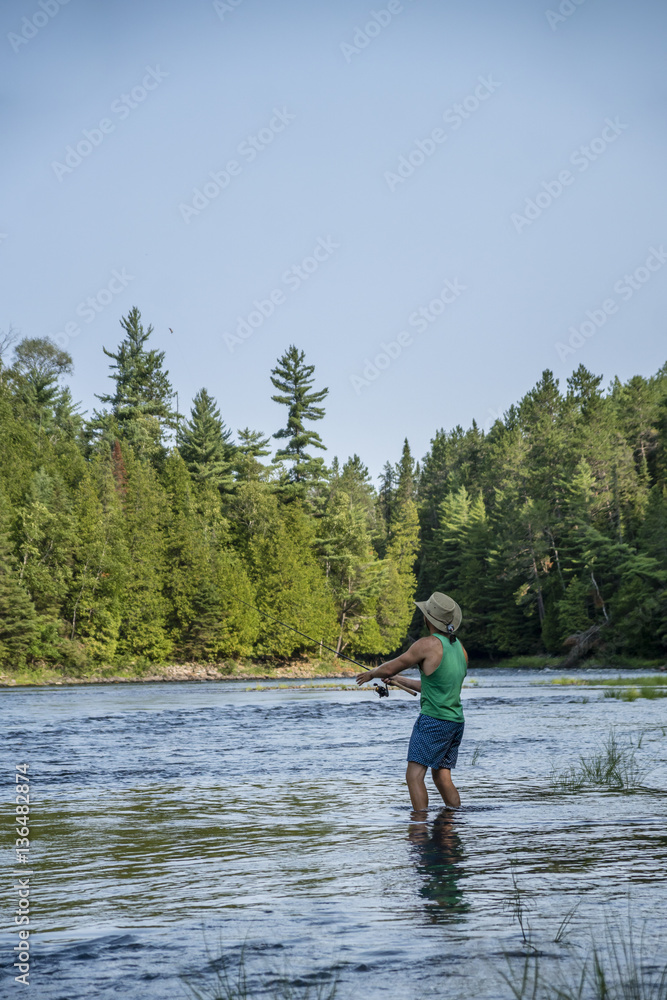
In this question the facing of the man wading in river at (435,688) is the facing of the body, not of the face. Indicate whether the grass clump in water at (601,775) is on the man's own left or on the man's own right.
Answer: on the man's own right

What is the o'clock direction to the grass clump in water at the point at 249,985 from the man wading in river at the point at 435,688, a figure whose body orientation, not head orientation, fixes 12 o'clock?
The grass clump in water is roughly at 8 o'clock from the man wading in river.

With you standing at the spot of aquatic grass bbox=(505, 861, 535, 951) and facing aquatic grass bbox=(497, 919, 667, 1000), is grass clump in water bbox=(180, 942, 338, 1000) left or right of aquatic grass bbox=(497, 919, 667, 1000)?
right

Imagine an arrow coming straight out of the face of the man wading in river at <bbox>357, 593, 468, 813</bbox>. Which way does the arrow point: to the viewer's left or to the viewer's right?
to the viewer's left

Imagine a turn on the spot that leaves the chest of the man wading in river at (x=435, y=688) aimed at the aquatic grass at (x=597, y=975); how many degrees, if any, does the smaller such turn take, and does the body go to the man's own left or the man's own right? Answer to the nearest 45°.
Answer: approximately 135° to the man's own left

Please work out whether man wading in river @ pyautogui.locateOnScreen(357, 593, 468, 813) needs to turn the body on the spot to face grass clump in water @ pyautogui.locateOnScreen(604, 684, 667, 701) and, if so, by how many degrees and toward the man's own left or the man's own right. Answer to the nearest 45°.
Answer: approximately 45° to the man's own right

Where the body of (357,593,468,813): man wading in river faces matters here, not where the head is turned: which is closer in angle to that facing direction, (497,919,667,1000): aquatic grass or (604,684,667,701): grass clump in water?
the grass clump in water

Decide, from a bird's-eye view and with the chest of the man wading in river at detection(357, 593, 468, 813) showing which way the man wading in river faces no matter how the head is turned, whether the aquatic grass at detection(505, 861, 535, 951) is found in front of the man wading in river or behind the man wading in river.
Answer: behind

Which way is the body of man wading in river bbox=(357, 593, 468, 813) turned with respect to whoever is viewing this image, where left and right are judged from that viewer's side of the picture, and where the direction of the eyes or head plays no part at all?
facing away from the viewer and to the left of the viewer
